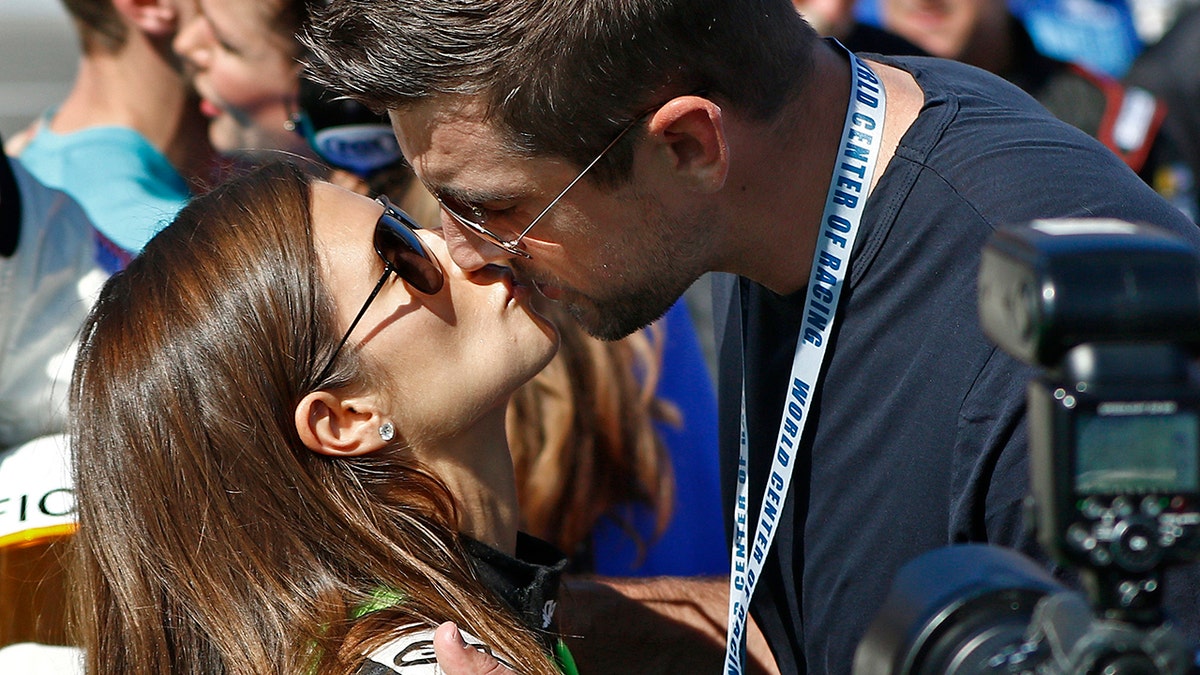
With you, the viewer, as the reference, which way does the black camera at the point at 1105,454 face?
facing away from the viewer and to the left of the viewer

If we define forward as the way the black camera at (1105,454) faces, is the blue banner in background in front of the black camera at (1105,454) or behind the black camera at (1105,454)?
in front
